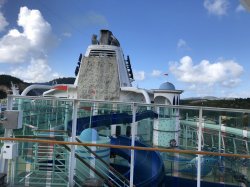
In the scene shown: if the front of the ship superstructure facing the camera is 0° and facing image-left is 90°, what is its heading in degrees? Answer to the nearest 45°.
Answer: approximately 180°
